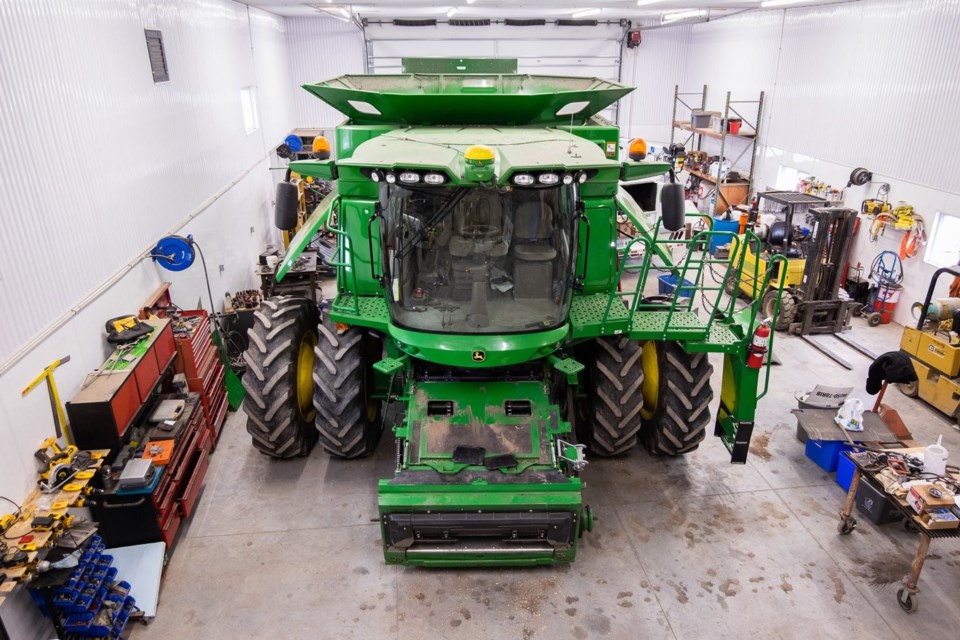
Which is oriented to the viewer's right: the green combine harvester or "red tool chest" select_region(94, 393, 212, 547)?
the red tool chest

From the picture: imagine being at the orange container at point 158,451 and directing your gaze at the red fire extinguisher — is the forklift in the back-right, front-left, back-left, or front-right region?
front-left

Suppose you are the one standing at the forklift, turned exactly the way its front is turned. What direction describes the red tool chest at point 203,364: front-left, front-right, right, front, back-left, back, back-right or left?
right

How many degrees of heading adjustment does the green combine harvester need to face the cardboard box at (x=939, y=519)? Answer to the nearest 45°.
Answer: approximately 90° to its left

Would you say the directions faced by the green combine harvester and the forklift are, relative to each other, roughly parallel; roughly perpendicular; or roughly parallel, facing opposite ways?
roughly parallel

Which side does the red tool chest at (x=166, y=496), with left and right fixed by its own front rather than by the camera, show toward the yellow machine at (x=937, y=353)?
front

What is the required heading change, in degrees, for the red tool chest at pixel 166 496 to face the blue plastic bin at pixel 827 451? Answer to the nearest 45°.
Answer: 0° — it already faces it

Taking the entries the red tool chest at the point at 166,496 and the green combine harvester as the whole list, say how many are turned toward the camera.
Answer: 1

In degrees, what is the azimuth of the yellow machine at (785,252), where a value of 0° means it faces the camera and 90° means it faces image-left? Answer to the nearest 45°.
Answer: approximately 315°

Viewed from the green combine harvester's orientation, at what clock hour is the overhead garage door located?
The overhead garage door is roughly at 6 o'clock from the green combine harvester.

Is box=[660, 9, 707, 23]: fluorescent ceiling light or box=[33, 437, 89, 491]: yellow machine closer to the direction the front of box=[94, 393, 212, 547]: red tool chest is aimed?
the fluorescent ceiling light

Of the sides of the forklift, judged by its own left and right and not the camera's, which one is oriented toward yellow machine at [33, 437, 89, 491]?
right

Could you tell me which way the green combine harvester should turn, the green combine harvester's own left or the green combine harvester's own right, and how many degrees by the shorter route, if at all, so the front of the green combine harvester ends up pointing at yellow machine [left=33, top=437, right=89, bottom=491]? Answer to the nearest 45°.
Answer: approximately 90° to the green combine harvester's own right

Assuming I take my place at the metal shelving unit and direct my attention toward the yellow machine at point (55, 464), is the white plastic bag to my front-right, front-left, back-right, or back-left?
front-left

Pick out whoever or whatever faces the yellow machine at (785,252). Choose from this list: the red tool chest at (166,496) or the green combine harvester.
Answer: the red tool chest

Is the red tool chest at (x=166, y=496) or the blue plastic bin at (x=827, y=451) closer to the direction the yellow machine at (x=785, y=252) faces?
the blue plastic bin

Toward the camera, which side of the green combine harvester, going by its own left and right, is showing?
front

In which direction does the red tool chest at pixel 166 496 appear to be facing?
to the viewer's right

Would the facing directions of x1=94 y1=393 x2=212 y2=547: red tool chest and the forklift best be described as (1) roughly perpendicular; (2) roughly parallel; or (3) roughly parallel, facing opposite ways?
roughly perpendicular

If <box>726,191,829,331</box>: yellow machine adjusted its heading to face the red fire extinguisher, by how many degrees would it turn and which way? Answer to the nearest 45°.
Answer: approximately 45° to its right
